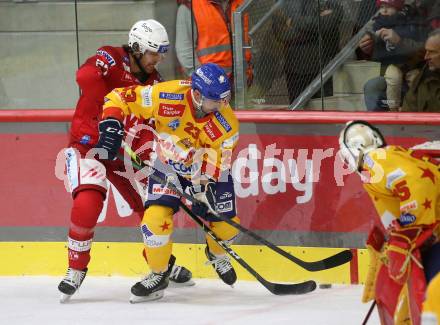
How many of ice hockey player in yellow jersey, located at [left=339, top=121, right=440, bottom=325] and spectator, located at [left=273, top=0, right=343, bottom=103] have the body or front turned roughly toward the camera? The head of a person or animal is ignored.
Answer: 1

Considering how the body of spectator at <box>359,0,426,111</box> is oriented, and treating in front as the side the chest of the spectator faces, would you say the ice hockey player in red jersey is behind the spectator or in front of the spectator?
in front

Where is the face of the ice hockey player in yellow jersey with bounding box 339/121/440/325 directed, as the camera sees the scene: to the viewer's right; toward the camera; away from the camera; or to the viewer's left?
to the viewer's left

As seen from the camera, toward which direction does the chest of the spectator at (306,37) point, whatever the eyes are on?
toward the camera
